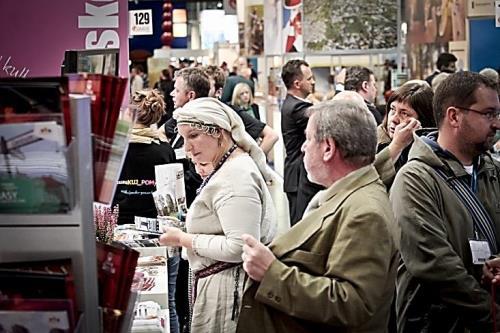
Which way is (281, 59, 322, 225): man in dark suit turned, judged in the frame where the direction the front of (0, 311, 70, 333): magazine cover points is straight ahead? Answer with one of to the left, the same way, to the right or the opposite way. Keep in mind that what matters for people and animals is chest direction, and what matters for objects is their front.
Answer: to the left

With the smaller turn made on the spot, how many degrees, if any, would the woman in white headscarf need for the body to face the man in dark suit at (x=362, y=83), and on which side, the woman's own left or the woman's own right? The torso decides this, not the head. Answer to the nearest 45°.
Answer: approximately 90° to the woman's own right

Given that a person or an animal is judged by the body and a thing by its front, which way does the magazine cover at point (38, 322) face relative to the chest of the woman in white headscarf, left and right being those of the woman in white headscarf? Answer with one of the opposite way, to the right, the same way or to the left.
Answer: to the left

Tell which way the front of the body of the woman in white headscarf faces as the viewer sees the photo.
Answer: to the viewer's left

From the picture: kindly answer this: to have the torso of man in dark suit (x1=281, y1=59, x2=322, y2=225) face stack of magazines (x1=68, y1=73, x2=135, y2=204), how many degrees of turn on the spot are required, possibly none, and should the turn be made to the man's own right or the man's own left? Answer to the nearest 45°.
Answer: approximately 90° to the man's own right

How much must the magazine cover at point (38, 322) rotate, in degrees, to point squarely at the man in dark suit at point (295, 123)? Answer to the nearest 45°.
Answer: approximately 135° to its left

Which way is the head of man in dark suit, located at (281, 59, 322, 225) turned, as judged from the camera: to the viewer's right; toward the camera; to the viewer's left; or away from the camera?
to the viewer's right

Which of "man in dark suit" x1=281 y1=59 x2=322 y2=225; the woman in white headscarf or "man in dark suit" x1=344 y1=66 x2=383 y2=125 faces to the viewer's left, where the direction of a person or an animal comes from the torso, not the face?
the woman in white headscarf

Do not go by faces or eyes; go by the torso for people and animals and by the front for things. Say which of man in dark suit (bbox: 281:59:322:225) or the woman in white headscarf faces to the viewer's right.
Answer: the man in dark suit

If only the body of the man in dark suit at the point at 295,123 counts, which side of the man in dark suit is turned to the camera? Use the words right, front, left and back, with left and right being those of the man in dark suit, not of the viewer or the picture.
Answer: right

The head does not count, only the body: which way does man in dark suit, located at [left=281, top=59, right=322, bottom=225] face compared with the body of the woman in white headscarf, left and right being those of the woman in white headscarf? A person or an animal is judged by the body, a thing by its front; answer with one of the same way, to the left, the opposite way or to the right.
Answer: the opposite way
